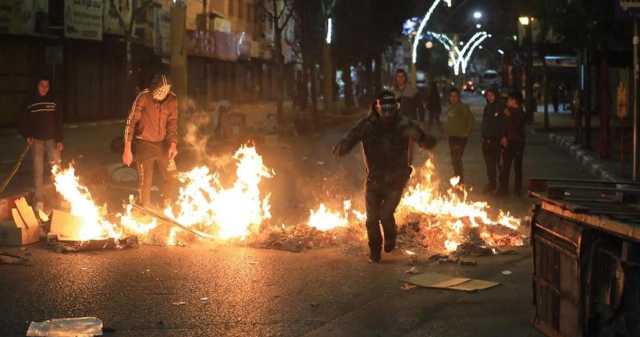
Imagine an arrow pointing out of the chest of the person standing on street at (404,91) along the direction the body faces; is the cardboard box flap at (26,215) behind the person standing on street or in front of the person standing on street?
in front

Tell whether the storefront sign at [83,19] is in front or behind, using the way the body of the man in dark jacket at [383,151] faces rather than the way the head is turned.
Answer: behind

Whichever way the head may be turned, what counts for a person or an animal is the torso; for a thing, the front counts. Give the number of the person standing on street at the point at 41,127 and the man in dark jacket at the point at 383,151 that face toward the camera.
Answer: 2

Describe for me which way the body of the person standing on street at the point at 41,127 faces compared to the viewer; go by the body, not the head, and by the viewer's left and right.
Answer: facing the viewer

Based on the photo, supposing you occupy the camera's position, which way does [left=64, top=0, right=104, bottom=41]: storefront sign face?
facing the viewer and to the right of the viewer

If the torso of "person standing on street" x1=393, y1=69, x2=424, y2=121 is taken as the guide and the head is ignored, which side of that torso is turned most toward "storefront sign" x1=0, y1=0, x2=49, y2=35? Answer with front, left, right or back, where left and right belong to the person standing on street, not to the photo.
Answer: right

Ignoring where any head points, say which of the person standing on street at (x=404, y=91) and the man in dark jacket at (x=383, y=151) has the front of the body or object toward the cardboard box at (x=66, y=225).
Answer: the person standing on street

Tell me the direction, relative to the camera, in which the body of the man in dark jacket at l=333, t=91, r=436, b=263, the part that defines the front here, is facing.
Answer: toward the camera

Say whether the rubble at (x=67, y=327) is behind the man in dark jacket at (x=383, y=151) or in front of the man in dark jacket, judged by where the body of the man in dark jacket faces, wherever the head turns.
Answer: in front

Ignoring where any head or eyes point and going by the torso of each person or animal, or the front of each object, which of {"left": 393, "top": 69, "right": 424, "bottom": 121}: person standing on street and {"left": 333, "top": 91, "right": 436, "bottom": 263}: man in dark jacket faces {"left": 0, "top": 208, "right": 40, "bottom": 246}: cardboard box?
the person standing on street

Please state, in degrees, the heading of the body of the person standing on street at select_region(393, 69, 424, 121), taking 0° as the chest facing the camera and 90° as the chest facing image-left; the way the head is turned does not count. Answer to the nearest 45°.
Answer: approximately 45°

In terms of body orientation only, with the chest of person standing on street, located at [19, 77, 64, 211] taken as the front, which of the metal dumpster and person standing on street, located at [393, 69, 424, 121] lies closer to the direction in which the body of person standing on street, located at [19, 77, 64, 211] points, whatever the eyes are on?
the metal dumpster

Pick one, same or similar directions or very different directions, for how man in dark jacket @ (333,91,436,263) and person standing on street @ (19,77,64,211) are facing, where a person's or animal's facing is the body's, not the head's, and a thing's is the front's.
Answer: same or similar directions

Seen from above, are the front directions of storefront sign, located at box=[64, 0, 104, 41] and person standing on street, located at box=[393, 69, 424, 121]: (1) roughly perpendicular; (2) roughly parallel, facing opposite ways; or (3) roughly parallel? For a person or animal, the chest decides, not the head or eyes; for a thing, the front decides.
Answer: roughly perpendicular

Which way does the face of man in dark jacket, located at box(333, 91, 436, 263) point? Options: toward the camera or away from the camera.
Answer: toward the camera

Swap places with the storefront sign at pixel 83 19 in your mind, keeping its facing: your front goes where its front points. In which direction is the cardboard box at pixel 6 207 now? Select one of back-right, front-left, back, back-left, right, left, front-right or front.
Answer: front-right
